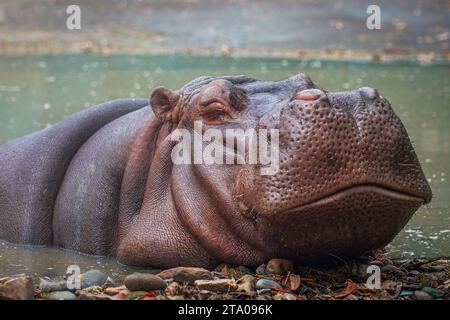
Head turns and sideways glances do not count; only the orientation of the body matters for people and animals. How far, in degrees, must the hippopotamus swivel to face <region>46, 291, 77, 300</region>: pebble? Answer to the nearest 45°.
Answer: approximately 135° to its right

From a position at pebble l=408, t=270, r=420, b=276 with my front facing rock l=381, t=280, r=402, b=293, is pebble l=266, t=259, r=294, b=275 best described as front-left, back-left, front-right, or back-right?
front-right

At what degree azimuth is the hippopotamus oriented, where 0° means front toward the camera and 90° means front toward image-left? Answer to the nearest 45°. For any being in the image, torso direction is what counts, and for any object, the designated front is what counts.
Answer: approximately 315°

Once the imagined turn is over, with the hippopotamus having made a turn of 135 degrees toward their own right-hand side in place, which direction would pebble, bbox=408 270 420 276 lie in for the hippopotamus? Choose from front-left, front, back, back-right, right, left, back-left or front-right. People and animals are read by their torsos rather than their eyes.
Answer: back

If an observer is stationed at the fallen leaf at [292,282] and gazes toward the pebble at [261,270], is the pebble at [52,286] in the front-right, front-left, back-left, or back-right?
front-left

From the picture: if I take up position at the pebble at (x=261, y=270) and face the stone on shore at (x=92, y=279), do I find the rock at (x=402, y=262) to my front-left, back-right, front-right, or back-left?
back-right
